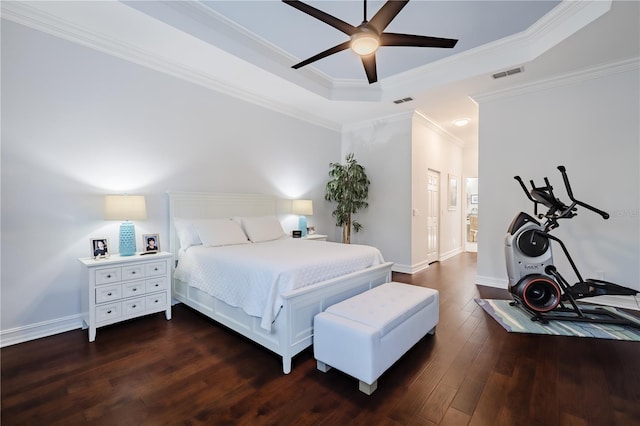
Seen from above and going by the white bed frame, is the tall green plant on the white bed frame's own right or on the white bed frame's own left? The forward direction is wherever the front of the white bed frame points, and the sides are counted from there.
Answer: on the white bed frame's own left

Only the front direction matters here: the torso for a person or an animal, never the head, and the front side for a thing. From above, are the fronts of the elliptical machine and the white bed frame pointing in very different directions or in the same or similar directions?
very different directions

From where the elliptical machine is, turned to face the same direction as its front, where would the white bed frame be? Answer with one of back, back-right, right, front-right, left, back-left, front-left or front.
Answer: front-left

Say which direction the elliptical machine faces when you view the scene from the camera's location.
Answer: facing to the left of the viewer

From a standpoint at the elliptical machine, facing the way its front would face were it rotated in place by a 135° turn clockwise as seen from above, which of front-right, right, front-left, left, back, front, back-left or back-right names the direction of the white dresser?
back

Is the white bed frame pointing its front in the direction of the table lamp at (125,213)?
no

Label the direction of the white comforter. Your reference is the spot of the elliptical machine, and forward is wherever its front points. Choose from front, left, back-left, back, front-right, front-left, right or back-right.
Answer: front-left

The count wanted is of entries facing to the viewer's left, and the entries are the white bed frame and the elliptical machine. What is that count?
1

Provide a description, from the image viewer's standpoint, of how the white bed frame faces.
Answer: facing the viewer and to the right of the viewer

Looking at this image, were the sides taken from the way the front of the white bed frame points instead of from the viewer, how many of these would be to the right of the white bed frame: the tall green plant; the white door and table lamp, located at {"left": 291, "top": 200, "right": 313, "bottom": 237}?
0

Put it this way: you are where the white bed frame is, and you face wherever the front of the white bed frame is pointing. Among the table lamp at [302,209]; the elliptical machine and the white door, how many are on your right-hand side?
0

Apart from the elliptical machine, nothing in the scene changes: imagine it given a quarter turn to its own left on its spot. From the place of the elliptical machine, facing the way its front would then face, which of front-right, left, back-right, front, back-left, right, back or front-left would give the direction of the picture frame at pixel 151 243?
front-right

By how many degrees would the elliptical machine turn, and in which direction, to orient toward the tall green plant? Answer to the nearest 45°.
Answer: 0° — it already faces it

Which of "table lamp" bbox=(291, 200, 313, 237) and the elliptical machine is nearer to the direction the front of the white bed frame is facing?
the elliptical machine

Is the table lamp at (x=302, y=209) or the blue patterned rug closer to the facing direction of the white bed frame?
the blue patterned rug

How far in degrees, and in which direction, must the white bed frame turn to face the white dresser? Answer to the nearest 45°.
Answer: approximately 135° to its right
